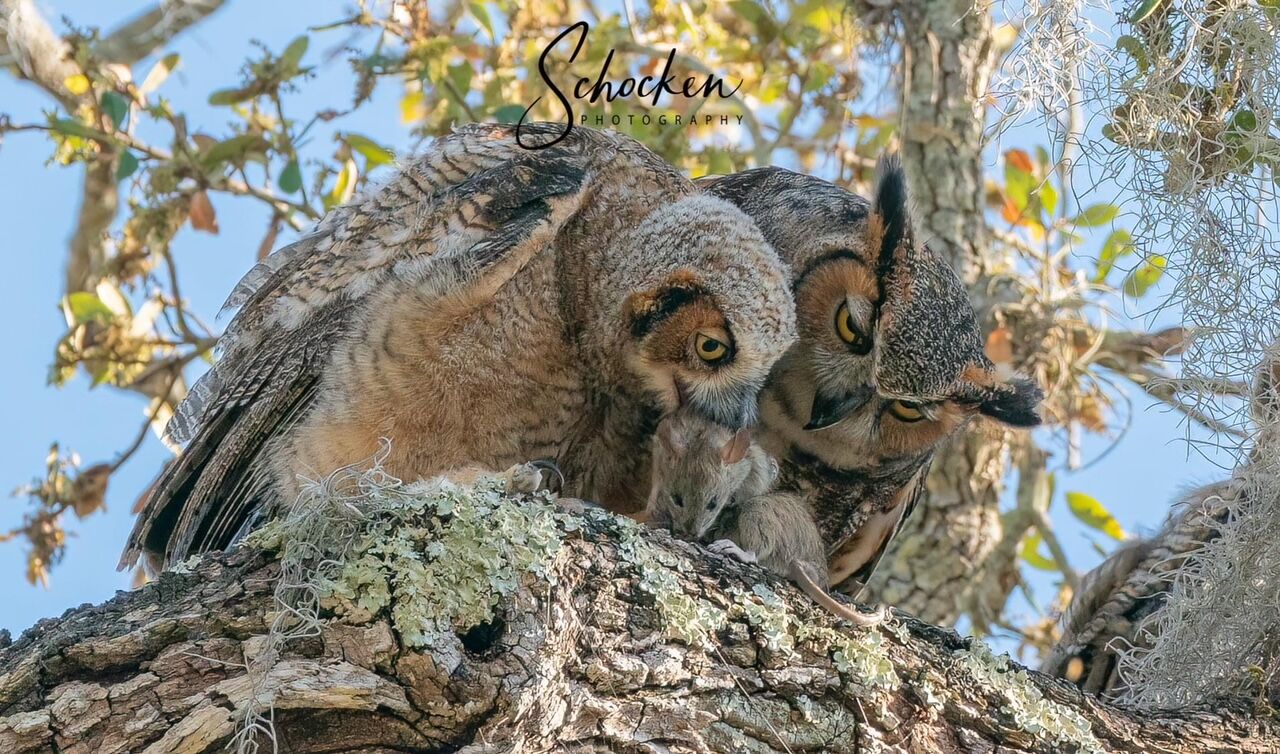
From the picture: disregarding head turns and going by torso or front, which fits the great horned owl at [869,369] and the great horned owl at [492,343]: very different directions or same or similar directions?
very different directions

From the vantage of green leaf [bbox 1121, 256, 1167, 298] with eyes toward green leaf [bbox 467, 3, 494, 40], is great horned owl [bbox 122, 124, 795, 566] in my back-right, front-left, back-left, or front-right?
front-left

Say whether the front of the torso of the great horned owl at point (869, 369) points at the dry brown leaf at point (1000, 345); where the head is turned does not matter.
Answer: no

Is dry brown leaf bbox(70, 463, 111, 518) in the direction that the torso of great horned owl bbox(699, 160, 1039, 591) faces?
no

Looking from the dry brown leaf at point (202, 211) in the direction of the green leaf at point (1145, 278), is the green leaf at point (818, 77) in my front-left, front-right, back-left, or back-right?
front-left

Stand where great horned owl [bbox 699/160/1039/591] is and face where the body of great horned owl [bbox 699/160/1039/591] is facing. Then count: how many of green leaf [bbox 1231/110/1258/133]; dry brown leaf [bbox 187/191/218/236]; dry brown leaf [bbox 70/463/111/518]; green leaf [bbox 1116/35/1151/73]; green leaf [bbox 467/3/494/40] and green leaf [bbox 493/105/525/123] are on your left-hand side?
2

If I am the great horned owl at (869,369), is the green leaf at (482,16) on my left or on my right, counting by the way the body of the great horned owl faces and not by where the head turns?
on my right

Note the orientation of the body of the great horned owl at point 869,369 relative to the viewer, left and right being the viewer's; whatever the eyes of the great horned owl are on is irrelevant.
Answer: facing the viewer and to the left of the viewer

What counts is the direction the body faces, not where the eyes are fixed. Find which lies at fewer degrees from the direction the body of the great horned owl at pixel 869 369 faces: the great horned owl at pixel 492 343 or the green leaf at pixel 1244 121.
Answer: the great horned owl

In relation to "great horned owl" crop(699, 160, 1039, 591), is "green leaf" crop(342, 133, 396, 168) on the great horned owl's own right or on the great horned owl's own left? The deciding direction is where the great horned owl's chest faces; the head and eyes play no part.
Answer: on the great horned owl's own right

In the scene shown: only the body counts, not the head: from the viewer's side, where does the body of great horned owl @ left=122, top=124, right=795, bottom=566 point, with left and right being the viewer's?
facing to the right of the viewer

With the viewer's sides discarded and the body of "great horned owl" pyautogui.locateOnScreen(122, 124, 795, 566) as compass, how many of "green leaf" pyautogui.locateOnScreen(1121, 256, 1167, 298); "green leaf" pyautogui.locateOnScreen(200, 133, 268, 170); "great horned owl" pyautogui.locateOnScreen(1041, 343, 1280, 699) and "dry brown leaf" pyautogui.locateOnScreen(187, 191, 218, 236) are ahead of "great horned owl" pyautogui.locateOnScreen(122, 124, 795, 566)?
2

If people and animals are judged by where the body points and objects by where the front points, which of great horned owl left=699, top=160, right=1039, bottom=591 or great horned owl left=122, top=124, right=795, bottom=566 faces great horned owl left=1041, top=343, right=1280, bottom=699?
great horned owl left=122, top=124, right=795, bottom=566

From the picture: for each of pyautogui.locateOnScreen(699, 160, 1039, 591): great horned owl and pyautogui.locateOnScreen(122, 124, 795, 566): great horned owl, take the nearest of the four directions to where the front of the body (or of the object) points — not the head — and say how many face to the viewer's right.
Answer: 1

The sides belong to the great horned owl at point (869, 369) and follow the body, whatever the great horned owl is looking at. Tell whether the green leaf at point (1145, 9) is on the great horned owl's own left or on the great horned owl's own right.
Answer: on the great horned owl's own left
